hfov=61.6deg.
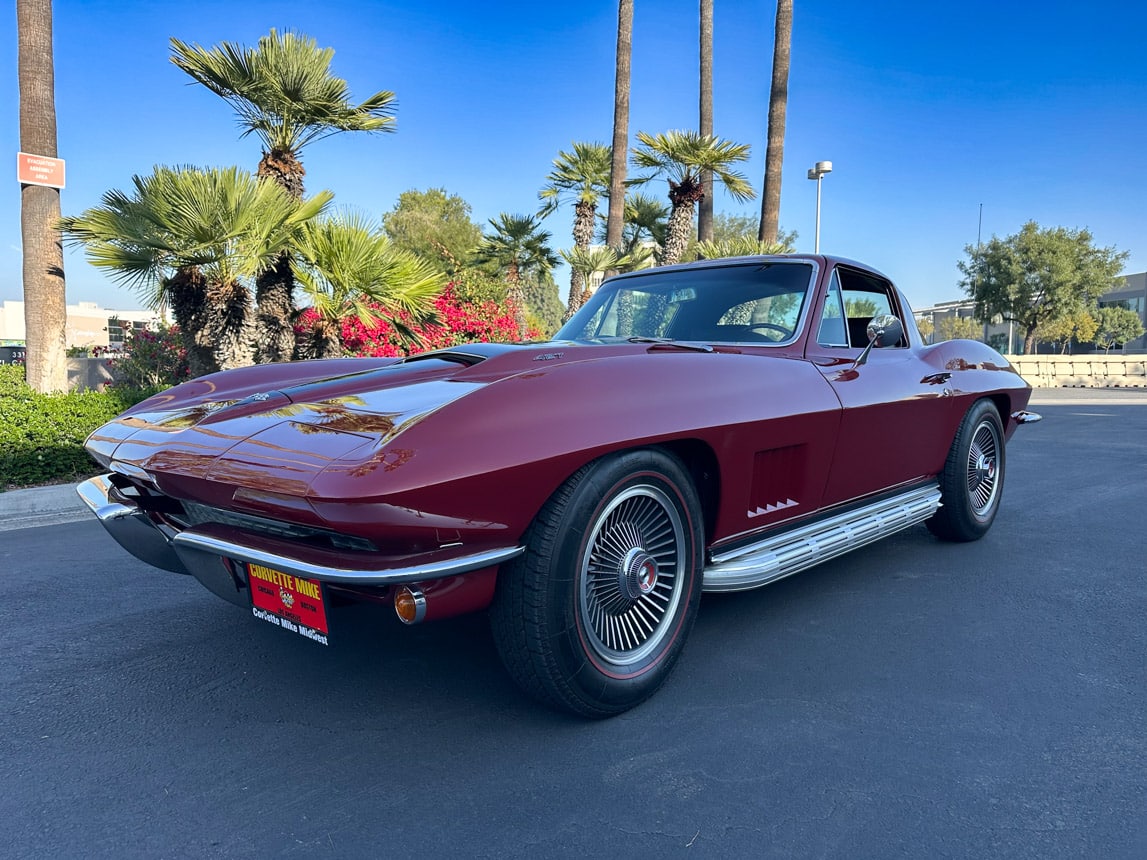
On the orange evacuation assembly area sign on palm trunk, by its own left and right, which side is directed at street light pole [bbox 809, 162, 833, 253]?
left

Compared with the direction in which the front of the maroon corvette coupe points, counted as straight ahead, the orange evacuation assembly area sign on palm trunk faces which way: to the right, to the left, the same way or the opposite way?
to the left

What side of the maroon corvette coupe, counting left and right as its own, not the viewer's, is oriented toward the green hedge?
right

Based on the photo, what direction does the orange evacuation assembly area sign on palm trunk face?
toward the camera

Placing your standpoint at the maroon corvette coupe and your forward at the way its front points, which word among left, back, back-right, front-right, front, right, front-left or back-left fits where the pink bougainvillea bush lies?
back-right

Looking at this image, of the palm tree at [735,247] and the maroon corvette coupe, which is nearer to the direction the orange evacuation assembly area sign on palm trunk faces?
the maroon corvette coupe

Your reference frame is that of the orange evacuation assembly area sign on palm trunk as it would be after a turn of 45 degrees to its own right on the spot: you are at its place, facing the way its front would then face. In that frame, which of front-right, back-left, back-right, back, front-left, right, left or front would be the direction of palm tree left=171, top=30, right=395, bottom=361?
back-left

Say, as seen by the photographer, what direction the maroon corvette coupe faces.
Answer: facing the viewer and to the left of the viewer

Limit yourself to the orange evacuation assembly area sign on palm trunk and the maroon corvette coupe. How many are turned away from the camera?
0

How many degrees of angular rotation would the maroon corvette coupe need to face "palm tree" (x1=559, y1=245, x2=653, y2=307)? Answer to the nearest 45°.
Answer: approximately 135° to its right

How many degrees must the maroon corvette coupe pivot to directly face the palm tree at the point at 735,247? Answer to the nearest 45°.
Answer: approximately 135° to its right
